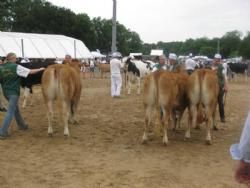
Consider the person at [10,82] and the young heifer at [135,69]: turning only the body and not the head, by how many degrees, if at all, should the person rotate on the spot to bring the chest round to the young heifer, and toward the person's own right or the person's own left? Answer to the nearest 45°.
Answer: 0° — they already face it

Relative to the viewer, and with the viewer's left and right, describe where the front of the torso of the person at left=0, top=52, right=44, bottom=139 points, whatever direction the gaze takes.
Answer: facing away from the viewer and to the right of the viewer

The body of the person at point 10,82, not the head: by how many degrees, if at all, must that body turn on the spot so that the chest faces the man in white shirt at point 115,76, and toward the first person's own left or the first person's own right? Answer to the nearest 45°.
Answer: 0° — they already face them

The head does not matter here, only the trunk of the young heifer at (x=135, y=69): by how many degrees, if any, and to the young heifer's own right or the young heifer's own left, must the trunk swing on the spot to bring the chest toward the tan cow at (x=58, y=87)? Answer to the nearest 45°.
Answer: approximately 45° to the young heifer's own left

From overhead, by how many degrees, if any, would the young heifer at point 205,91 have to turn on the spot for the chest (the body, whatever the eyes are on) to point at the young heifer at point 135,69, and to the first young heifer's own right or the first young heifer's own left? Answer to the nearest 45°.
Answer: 0° — it already faces it

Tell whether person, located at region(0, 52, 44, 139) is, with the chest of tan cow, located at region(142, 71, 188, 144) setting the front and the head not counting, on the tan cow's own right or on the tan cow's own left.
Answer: on the tan cow's own left

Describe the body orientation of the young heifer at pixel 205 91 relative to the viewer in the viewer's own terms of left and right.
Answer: facing away from the viewer

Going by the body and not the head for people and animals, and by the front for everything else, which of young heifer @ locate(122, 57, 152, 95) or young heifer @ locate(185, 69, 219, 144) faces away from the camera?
young heifer @ locate(185, 69, 219, 144)

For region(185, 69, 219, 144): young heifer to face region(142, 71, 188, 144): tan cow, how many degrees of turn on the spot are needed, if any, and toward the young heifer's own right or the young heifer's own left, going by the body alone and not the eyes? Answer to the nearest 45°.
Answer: approximately 135° to the young heifer's own left

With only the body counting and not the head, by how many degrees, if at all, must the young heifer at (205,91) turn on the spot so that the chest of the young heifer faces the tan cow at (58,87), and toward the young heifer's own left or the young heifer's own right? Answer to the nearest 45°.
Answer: approximately 90° to the young heifer's own left

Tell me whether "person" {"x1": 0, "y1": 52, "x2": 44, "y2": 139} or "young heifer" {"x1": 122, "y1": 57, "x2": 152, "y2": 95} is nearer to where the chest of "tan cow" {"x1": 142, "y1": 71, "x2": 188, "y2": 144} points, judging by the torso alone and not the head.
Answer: the young heifer
